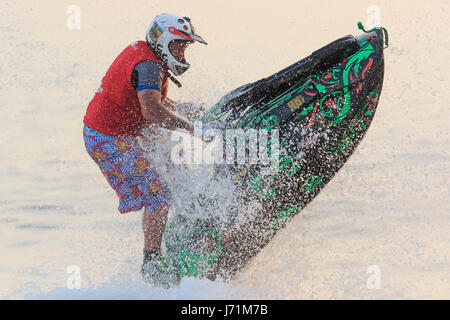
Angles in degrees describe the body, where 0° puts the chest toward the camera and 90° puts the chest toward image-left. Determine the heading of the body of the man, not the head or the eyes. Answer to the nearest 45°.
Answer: approximately 270°

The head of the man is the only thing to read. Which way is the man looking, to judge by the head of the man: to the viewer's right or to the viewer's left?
to the viewer's right
